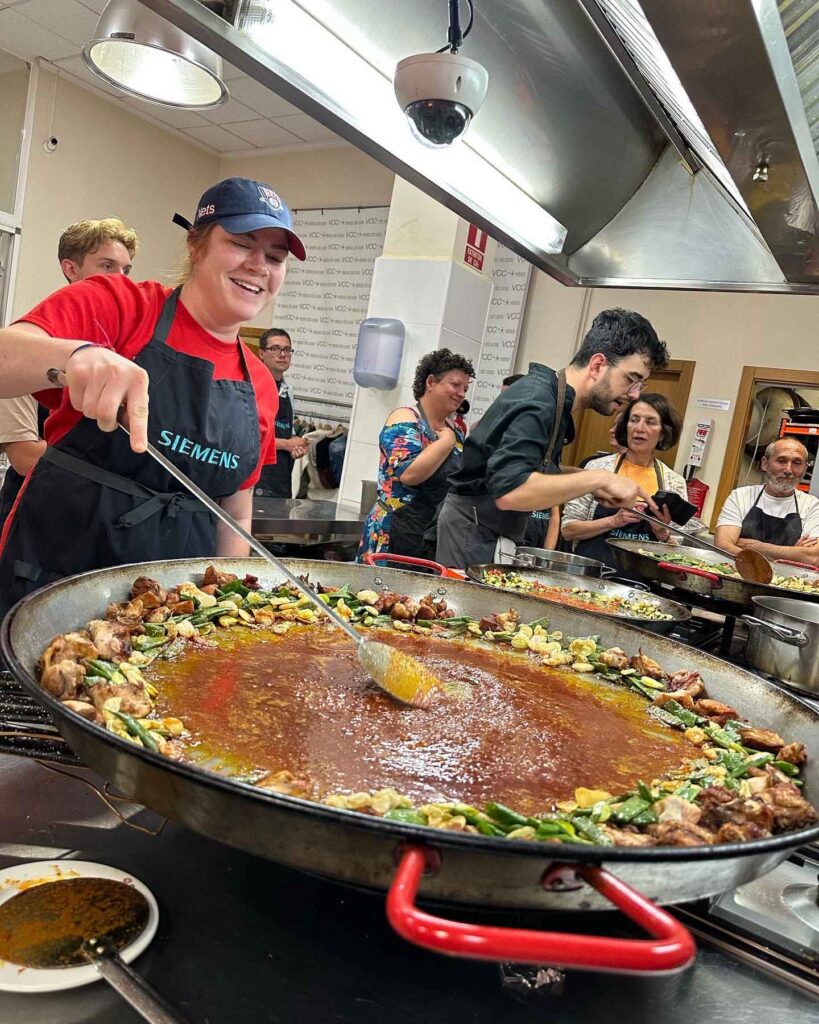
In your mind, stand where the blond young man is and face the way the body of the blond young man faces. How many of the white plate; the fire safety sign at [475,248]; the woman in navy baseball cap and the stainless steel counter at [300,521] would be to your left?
2

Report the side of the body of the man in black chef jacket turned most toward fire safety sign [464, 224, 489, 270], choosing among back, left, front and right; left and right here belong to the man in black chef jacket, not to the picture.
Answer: left

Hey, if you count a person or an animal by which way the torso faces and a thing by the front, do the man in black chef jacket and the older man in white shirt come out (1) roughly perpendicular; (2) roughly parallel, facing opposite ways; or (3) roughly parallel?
roughly perpendicular

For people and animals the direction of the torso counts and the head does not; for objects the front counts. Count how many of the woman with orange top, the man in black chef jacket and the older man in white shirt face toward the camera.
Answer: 2

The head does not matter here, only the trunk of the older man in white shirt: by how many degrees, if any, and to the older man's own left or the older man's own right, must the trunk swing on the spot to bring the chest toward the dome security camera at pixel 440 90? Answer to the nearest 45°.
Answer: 0° — they already face it

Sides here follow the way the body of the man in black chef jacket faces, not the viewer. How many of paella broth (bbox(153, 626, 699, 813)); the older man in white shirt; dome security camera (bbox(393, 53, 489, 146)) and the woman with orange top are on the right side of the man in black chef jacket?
2

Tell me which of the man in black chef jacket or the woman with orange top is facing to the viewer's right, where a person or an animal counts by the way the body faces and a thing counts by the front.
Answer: the man in black chef jacket

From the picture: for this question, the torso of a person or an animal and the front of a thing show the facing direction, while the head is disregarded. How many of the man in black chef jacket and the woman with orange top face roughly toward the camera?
1

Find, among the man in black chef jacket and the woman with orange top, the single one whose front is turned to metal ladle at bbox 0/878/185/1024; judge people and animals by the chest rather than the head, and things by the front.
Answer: the woman with orange top

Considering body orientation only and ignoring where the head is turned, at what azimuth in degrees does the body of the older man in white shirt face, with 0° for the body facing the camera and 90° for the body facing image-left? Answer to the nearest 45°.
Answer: approximately 0°

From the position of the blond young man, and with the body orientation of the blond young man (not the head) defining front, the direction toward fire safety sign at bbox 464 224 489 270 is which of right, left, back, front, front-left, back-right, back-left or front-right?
left

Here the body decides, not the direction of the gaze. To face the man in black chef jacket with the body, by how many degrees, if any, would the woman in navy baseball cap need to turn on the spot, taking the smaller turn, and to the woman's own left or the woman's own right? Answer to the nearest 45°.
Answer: approximately 90° to the woman's own left
